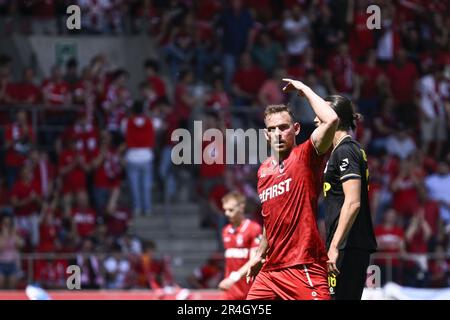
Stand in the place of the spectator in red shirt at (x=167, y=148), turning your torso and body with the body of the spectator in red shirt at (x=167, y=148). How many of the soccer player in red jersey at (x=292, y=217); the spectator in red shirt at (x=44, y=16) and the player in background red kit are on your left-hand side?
2

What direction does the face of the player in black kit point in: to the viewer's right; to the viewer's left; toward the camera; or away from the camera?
to the viewer's left

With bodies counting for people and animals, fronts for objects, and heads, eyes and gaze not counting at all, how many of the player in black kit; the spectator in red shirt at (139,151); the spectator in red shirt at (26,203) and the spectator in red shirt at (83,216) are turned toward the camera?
2

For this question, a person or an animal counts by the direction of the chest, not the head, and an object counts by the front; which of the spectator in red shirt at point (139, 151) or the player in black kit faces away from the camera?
the spectator in red shirt

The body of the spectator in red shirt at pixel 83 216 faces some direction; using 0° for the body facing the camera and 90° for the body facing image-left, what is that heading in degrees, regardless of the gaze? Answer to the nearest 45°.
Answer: approximately 0°

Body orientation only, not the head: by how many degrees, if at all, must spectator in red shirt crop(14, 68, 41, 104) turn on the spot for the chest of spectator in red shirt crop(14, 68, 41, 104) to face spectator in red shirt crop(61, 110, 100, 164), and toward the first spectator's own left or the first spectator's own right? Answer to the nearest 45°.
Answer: approximately 45° to the first spectator's own left

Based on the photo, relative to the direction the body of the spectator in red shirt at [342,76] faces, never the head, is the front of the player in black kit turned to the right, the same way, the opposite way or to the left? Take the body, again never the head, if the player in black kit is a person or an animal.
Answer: to the right

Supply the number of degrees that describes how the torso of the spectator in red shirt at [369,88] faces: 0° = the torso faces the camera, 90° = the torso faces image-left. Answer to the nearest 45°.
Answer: approximately 0°

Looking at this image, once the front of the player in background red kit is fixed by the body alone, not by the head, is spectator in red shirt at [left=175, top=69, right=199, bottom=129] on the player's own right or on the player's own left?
on the player's own right
